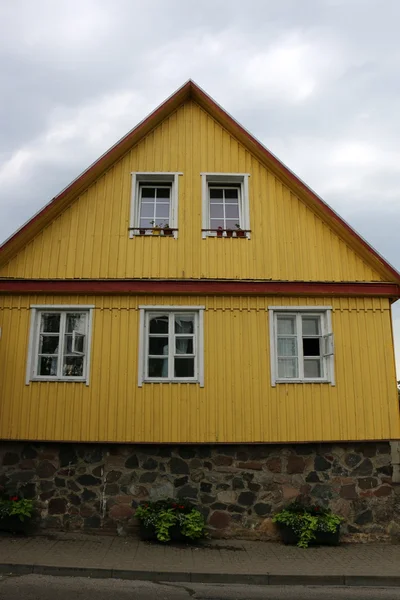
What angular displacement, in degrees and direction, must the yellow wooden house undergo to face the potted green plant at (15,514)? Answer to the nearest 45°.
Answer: approximately 90° to its right

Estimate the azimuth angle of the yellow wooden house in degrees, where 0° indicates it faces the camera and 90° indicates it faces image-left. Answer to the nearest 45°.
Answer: approximately 0°
